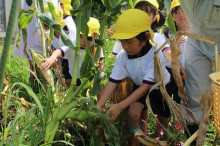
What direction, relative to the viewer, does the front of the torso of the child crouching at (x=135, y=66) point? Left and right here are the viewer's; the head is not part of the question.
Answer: facing the viewer and to the left of the viewer

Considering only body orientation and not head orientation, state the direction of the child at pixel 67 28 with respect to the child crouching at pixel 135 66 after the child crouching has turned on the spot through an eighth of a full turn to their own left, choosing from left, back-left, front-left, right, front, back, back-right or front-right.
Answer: back-right

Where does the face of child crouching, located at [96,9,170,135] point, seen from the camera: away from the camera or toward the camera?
toward the camera

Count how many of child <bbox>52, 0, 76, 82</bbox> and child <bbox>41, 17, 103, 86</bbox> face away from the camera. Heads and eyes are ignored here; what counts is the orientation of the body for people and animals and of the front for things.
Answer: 0

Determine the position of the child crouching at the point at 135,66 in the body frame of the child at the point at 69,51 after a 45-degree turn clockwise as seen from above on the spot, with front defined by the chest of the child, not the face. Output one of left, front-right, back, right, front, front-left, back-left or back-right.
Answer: back-left
